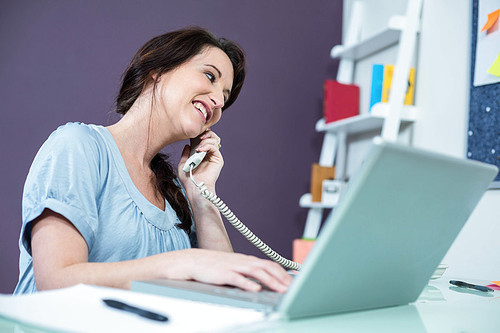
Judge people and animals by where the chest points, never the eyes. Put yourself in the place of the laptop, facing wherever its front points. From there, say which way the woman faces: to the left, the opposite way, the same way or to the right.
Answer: the opposite way

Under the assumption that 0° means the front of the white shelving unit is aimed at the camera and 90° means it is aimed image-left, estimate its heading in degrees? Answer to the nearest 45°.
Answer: approximately 45°

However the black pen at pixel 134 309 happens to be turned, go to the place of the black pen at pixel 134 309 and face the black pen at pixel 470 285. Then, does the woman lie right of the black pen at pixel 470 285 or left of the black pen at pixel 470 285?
left

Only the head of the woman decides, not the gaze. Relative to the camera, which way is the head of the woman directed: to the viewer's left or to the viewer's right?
to the viewer's right

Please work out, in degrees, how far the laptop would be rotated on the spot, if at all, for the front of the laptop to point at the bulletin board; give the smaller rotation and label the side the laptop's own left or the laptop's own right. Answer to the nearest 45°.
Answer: approximately 45° to the laptop's own right

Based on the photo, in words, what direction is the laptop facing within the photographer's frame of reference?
facing away from the viewer and to the left of the viewer

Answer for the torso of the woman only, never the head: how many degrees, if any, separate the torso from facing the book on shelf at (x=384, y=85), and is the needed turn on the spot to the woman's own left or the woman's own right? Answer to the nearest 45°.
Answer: approximately 90° to the woman's own left

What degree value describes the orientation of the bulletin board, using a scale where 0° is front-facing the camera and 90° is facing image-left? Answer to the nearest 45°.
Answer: approximately 45°
